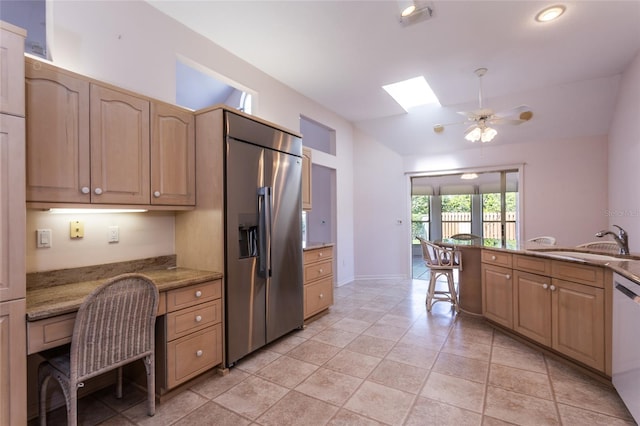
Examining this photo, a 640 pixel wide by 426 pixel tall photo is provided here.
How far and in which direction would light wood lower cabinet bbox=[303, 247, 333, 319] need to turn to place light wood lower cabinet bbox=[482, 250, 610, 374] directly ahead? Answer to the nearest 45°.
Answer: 0° — it already faces it

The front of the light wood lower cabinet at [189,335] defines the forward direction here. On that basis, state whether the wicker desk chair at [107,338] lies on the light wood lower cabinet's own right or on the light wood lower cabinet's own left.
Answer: on the light wood lower cabinet's own right

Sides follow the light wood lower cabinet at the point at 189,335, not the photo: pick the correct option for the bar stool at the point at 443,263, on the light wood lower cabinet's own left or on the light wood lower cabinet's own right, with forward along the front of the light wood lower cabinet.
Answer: on the light wood lower cabinet's own left

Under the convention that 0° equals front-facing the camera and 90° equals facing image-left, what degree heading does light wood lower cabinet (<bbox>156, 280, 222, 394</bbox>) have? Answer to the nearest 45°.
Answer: approximately 315°

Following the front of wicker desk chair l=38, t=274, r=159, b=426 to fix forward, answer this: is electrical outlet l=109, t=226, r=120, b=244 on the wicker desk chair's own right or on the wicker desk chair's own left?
on the wicker desk chair's own right

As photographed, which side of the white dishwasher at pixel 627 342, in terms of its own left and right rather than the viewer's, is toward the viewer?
left

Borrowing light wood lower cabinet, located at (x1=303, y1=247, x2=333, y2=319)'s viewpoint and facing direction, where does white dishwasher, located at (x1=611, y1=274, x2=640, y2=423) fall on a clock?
The white dishwasher is roughly at 12 o'clock from the light wood lower cabinet.

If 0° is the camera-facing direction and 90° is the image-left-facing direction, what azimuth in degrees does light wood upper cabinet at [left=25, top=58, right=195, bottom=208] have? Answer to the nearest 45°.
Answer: approximately 315°

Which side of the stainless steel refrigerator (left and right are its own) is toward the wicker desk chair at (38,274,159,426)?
right

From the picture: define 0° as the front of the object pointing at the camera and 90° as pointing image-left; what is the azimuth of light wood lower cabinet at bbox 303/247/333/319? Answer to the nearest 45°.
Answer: approximately 315°
